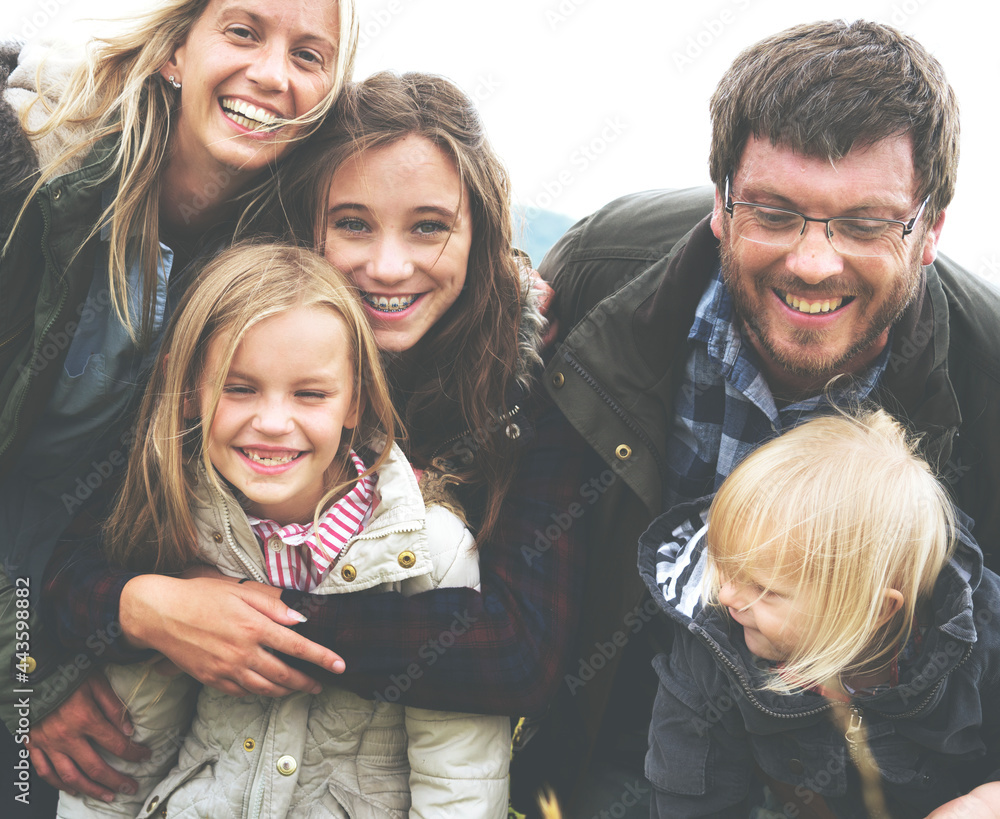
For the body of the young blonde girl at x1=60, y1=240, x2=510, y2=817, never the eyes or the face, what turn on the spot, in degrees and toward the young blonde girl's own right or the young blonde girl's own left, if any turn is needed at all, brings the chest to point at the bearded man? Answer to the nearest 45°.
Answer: approximately 90° to the young blonde girl's own left

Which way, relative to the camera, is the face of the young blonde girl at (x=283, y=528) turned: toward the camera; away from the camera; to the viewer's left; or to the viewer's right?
toward the camera

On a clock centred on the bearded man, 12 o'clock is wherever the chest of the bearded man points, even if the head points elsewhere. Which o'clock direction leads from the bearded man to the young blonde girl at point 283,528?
The young blonde girl is roughly at 2 o'clock from the bearded man.

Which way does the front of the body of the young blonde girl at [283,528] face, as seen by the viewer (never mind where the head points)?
toward the camera

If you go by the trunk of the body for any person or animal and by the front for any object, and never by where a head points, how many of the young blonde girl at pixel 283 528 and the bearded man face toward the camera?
2

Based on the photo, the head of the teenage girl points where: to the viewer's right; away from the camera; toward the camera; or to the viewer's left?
toward the camera

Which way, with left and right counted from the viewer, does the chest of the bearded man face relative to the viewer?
facing the viewer

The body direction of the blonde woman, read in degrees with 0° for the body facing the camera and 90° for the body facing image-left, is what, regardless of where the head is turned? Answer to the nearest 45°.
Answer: approximately 315°

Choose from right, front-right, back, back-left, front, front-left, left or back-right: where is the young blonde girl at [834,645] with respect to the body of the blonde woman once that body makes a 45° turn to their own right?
front-left
